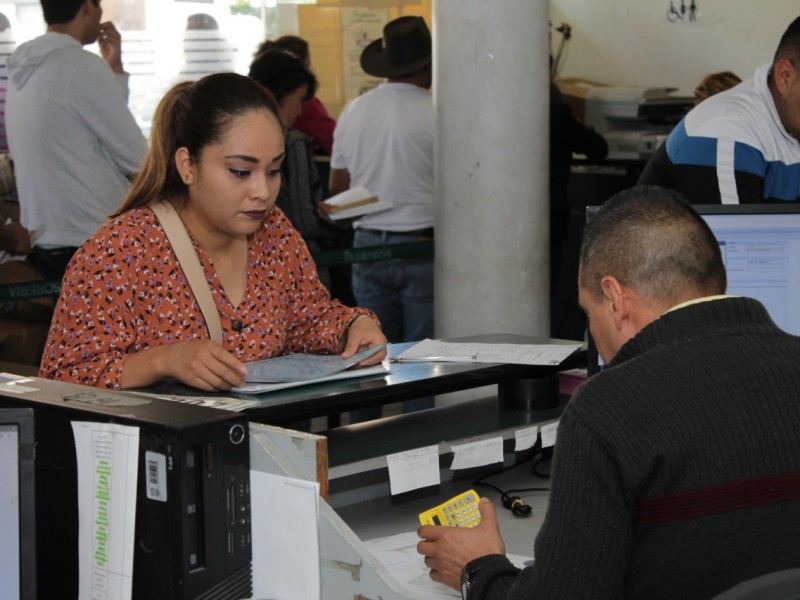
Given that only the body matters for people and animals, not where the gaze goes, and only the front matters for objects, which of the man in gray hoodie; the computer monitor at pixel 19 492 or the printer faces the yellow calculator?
the printer

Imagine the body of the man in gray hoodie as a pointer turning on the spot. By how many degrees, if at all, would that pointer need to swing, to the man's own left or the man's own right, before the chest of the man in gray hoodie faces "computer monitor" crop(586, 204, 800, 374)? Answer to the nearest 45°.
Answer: approximately 90° to the man's own right

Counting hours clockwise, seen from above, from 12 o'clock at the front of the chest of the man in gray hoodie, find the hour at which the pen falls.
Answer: The pen is roughly at 4 o'clock from the man in gray hoodie.

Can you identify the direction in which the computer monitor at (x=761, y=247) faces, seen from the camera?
facing the viewer

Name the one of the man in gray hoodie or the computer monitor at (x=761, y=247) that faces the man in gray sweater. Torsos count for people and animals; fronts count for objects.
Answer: the computer monitor

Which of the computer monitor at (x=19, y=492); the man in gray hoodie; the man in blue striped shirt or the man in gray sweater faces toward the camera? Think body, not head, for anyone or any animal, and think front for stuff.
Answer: the computer monitor

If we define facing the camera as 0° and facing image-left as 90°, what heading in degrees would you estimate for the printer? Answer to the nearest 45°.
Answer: approximately 0°

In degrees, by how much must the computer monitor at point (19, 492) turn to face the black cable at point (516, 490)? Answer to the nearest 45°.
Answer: approximately 135° to its left

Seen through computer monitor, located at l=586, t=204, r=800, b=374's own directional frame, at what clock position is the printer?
The printer is roughly at 6 o'clock from the computer monitor.
